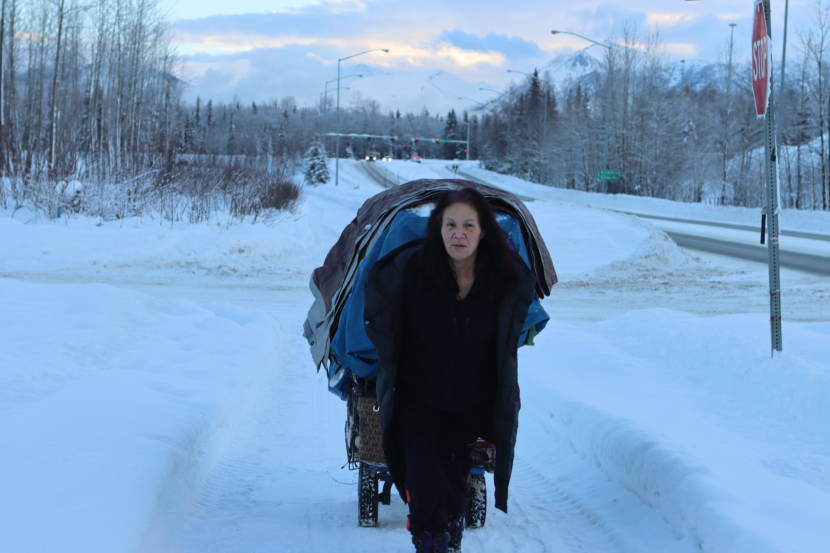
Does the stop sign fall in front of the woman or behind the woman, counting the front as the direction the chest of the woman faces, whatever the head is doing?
behind

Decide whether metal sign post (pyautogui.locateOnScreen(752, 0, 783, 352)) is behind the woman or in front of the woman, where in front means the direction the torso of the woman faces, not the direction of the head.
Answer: behind

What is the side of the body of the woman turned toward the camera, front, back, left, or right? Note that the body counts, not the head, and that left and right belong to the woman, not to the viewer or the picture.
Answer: front
